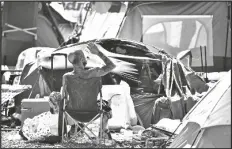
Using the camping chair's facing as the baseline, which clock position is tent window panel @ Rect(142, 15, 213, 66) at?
The tent window panel is roughly at 1 o'clock from the camping chair.

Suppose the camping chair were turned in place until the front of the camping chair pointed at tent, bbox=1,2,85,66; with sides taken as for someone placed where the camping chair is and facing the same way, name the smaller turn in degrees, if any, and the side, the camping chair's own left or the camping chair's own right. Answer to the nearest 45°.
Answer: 0° — it already faces it

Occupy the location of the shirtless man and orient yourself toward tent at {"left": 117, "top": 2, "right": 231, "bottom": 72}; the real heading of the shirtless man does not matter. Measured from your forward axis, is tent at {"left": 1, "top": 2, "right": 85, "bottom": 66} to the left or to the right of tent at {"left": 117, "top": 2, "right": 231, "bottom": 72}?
left

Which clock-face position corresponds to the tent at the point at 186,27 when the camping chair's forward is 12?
The tent is roughly at 1 o'clock from the camping chair.

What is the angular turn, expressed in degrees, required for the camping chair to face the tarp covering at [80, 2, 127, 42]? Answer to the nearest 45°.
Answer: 0° — it already faces it

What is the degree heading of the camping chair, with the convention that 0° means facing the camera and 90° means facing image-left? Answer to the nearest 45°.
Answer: approximately 180°

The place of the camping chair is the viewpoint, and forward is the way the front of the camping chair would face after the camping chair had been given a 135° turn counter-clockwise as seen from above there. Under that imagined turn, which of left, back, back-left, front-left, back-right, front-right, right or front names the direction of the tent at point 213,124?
left
